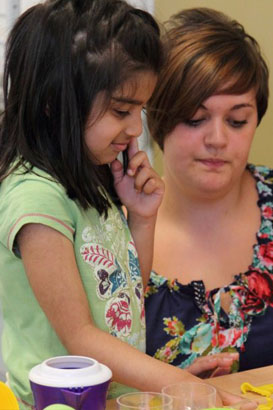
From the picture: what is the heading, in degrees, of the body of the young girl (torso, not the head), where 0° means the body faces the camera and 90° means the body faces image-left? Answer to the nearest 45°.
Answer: approximately 315°
